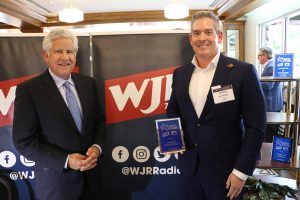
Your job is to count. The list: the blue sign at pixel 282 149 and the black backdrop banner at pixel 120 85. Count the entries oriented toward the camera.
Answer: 2

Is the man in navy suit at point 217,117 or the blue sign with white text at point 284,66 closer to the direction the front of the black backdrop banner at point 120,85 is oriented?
the man in navy suit

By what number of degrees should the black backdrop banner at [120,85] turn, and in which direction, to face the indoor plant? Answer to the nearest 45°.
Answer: approximately 90° to its left

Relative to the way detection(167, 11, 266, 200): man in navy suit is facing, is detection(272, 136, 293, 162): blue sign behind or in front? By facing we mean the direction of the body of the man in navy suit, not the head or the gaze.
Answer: behind

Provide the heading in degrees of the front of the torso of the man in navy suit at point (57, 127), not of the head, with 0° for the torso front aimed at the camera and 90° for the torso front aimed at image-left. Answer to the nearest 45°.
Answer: approximately 315°

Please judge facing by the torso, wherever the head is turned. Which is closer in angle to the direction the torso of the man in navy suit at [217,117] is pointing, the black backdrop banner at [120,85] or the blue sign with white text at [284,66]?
the black backdrop banner

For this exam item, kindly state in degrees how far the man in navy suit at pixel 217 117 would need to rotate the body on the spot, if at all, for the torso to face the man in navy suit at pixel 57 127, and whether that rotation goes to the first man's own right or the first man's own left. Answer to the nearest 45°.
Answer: approximately 45° to the first man's own right

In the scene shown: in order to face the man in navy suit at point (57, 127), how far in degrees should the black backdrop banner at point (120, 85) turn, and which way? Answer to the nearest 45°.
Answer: approximately 45° to its right
